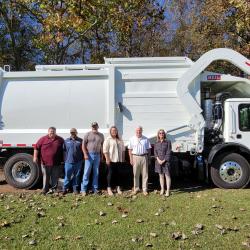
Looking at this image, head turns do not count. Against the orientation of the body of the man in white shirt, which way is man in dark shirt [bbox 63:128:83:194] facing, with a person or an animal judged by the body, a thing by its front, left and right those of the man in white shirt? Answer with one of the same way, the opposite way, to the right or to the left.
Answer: the same way

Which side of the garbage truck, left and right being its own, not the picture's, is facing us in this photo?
right

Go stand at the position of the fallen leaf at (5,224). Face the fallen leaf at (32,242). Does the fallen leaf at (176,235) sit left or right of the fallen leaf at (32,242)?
left

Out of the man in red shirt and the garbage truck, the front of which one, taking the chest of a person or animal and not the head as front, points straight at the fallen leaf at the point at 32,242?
the man in red shirt

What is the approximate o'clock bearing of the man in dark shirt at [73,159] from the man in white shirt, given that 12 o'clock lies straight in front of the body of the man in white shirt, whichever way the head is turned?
The man in dark shirt is roughly at 3 o'clock from the man in white shirt.

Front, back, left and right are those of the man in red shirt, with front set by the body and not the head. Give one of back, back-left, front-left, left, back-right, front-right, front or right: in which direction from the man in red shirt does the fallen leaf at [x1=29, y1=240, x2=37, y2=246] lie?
front

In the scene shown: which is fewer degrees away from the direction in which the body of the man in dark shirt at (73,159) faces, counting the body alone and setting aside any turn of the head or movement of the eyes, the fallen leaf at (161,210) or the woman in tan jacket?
the fallen leaf

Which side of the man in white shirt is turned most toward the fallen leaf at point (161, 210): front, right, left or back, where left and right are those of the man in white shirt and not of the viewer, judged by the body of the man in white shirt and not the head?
front

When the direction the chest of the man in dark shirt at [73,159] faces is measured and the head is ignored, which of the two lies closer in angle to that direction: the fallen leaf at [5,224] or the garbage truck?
the fallen leaf

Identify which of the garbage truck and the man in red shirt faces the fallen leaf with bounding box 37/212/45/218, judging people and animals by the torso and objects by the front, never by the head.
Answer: the man in red shirt

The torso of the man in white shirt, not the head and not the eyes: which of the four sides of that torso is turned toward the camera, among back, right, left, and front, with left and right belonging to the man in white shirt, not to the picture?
front

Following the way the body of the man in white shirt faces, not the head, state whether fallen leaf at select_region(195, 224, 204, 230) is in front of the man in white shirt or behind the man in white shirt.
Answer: in front

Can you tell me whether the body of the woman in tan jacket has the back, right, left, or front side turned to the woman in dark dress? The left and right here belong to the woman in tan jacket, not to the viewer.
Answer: left

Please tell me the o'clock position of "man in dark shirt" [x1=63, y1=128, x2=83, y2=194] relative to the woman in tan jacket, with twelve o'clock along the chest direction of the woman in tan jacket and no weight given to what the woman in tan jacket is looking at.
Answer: The man in dark shirt is roughly at 3 o'clock from the woman in tan jacket.

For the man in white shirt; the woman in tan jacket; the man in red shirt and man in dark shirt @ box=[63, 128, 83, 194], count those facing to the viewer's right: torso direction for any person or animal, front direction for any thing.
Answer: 0

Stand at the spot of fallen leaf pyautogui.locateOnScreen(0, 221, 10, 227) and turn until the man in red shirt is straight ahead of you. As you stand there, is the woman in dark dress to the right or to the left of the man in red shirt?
right

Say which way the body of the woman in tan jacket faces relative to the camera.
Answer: toward the camera

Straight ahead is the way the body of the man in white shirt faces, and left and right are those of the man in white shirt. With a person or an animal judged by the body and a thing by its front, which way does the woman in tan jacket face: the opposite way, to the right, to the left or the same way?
the same way

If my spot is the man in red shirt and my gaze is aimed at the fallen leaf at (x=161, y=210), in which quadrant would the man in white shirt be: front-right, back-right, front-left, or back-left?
front-left

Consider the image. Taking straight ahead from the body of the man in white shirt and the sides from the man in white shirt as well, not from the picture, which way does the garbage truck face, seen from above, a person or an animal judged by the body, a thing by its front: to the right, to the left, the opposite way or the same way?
to the left
